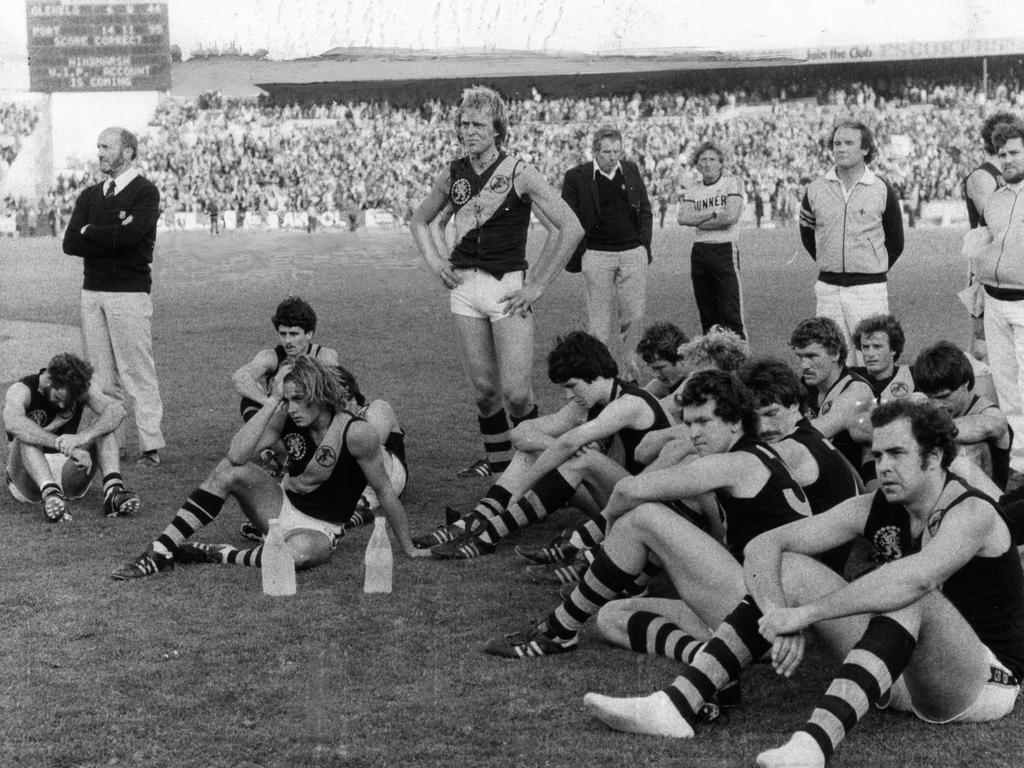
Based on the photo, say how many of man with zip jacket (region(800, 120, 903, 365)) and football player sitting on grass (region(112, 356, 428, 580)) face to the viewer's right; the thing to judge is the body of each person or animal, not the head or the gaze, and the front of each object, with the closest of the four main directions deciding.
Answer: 0

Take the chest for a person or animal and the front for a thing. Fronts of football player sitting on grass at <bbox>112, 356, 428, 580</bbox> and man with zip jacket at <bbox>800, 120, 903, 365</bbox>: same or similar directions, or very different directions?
same or similar directions

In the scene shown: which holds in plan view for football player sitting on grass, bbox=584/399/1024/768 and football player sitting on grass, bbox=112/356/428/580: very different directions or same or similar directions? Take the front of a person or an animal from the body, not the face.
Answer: same or similar directions

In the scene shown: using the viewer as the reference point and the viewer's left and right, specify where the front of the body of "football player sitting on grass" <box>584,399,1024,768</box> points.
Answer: facing the viewer and to the left of the viewer

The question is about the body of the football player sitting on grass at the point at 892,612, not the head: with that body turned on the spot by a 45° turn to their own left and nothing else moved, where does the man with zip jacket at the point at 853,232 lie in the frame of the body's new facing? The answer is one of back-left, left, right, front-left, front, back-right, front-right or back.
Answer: back

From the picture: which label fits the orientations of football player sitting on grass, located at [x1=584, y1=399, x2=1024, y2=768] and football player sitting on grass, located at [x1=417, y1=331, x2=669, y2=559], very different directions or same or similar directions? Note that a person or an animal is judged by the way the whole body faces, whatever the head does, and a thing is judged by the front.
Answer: same or similar directions

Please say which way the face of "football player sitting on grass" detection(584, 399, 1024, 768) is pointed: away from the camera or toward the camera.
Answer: toward the camera

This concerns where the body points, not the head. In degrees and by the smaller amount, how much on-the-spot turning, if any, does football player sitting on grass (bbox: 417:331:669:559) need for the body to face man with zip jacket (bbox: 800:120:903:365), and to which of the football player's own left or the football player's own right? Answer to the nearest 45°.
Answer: approximately 180°

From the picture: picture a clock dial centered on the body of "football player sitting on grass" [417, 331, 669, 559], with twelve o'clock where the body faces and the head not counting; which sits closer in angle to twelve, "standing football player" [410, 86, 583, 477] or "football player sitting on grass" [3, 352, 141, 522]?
the football player sitting on grass

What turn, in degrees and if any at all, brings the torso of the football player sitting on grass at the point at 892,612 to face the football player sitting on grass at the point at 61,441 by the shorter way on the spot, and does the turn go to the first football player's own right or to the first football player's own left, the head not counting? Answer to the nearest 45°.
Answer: approximately 90° to the first football player's own right

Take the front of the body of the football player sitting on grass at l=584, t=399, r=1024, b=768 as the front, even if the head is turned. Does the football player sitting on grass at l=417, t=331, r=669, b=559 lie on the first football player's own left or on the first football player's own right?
on the first football player's own right

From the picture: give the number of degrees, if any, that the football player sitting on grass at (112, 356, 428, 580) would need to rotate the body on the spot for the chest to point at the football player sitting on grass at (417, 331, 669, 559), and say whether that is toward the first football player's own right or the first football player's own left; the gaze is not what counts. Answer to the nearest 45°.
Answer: approximately 135° to the first football player's own left

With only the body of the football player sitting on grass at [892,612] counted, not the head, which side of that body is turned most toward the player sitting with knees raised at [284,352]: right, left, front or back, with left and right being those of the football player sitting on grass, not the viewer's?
right

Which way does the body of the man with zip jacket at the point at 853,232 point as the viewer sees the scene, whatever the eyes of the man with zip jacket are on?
toward the camera

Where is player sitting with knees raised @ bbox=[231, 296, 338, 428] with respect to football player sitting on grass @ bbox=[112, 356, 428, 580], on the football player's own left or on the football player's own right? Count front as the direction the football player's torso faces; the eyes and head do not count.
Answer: on the football player's own right
